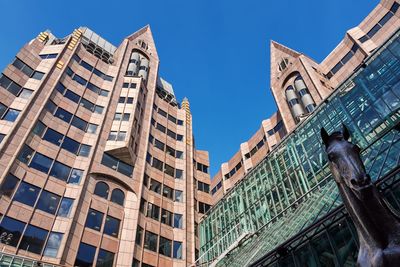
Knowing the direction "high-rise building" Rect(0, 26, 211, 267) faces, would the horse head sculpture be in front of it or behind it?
in front

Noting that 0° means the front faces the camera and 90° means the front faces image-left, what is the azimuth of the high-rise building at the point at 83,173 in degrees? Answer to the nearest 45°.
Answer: approximately 315°

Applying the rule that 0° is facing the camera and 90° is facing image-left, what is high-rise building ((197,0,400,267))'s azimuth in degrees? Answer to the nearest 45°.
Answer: approximately 45°

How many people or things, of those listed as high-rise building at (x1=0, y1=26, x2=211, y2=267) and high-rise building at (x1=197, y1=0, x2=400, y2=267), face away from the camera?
0
